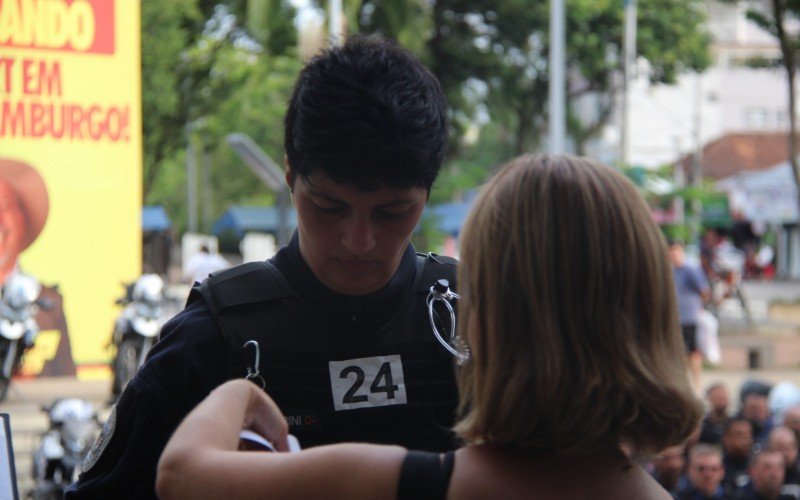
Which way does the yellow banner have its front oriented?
toward the camera

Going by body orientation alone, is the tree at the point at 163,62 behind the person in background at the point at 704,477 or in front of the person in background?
behind

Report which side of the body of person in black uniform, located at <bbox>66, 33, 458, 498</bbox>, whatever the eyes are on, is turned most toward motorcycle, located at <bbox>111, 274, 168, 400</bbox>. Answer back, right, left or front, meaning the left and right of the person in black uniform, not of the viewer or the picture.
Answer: back

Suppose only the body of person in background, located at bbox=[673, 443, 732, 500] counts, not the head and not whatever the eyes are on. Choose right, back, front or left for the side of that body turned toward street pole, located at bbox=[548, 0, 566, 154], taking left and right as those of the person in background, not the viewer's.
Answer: back

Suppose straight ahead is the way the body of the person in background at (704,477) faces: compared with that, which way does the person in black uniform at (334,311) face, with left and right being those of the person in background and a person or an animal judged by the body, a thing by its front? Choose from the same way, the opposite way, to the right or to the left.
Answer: the same way

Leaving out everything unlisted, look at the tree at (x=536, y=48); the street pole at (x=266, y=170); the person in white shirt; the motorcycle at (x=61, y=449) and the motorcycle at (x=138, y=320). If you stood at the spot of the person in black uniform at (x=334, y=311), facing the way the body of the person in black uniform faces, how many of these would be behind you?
5

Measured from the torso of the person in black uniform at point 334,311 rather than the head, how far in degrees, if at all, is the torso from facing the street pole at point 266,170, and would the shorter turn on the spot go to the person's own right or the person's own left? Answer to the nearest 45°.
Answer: approximately 180°

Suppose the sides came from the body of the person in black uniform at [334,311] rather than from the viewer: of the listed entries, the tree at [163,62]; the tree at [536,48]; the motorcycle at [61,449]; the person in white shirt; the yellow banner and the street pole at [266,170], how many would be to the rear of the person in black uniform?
6

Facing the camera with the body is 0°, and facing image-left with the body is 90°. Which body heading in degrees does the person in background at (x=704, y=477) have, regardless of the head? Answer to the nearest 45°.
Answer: approximately 0°

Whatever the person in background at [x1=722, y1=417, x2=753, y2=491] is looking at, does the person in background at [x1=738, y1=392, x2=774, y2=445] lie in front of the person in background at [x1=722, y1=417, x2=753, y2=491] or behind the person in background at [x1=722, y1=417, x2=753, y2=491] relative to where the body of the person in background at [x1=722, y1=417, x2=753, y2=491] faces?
behind

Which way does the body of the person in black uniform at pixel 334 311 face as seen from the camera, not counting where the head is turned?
toward the camera

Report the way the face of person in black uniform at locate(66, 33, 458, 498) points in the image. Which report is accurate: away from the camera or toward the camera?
toward the camera

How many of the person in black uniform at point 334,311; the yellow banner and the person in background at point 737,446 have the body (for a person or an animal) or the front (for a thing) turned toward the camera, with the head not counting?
3

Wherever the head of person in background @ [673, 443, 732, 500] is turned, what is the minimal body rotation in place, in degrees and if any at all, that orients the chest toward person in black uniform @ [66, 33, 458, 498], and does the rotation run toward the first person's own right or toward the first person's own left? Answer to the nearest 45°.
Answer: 0° — they already face them

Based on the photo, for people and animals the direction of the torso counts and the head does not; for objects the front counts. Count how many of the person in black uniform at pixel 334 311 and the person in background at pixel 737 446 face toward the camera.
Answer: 2

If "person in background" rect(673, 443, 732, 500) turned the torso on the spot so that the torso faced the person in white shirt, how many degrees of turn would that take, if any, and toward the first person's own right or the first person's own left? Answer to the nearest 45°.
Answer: approximately 135° to the first person's own right

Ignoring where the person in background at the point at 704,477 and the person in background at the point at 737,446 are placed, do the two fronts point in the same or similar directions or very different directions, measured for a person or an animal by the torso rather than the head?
same or similar directions

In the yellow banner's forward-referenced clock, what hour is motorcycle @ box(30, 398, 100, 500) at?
The motorcycle is roughly at 12 o'clock from the yellow banner.

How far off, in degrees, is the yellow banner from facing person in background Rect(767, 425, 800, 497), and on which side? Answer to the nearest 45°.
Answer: approximately 45° to its left

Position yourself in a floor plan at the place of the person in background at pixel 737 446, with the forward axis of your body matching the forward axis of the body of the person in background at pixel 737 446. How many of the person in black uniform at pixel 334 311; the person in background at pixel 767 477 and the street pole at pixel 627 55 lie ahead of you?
2
